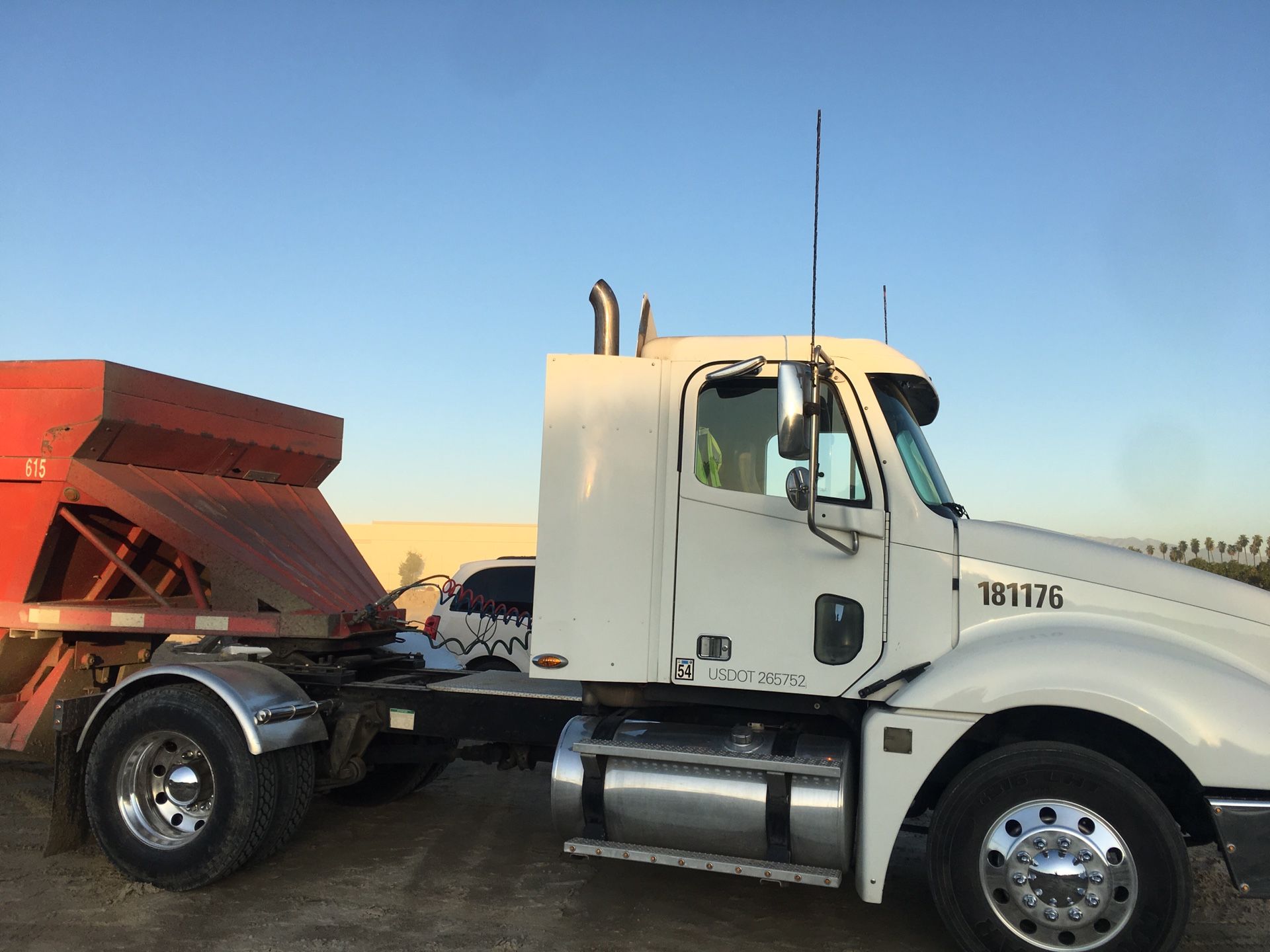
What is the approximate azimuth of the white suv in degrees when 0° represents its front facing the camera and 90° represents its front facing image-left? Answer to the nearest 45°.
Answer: approximately 270°

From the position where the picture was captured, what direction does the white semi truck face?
facing to the right of the viewer

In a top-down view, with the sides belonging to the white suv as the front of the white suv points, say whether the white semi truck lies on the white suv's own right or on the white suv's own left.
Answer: on the white suv's own right

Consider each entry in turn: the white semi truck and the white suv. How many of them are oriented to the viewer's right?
2

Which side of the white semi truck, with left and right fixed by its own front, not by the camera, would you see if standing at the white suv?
left
